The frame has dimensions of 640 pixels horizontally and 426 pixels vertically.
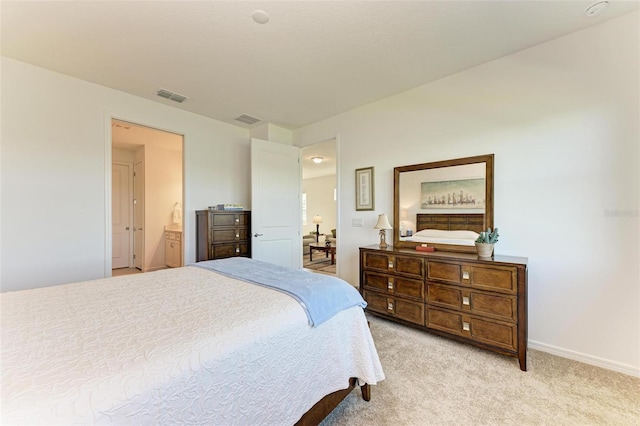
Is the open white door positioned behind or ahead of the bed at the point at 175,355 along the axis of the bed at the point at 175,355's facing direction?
ahead

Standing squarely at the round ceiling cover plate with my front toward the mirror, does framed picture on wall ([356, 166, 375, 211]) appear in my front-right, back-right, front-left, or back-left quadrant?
front-left

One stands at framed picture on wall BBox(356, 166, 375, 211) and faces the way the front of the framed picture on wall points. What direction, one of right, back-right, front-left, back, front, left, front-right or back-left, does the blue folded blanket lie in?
front-left

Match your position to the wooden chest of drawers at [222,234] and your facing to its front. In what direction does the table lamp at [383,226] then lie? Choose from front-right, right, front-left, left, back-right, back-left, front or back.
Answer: front

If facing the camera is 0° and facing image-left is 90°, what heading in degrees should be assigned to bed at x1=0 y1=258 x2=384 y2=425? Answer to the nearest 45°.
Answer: approximately 225°

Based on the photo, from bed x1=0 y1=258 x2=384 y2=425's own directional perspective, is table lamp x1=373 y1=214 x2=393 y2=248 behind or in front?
in front

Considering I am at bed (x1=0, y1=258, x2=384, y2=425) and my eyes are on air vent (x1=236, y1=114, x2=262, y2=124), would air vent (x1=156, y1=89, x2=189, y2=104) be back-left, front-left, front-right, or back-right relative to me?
front-left

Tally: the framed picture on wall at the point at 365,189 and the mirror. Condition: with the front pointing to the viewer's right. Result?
0

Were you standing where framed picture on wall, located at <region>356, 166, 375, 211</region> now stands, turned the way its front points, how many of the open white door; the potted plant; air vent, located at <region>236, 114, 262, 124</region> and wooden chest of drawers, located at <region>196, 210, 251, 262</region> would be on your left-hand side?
1

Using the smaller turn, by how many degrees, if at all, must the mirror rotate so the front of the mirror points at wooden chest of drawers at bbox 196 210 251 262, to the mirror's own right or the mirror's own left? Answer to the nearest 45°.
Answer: approximately 45° to the mirror's own right

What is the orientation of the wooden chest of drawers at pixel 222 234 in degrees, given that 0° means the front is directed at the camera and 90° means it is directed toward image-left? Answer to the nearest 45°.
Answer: approximately 315°

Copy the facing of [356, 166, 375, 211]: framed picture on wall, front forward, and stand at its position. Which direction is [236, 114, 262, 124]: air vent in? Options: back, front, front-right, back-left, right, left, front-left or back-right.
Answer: front-right
